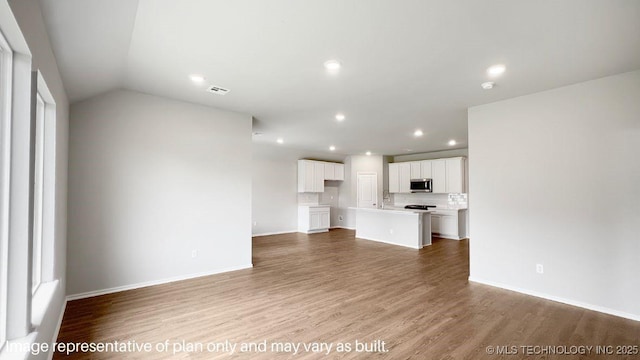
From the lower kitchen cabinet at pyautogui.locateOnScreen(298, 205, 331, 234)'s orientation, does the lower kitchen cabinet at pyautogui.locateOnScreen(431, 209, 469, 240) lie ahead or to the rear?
ahead

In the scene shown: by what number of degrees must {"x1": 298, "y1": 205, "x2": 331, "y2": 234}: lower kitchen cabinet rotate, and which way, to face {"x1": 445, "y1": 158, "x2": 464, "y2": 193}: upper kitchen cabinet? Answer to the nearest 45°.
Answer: approximately 45° to its left

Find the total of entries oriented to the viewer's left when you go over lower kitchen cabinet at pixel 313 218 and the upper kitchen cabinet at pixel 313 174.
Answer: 0

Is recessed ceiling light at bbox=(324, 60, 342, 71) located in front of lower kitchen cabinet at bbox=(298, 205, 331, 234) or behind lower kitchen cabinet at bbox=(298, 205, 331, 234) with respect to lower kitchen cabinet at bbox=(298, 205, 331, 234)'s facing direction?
in front

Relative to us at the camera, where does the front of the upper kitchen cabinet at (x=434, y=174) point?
facing the viewer and to the left of the viewer

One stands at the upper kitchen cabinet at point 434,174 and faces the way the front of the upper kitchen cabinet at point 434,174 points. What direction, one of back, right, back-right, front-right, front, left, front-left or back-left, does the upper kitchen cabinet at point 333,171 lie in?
front-right

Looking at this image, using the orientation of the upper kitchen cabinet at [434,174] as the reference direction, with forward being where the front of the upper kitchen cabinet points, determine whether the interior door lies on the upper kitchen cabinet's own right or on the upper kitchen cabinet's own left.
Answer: on the upper kitchen cabinet's own right

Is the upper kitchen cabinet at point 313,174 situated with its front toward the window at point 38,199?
no

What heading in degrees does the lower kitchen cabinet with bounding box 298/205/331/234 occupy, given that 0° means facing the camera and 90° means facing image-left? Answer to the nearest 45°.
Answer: approximately 315°

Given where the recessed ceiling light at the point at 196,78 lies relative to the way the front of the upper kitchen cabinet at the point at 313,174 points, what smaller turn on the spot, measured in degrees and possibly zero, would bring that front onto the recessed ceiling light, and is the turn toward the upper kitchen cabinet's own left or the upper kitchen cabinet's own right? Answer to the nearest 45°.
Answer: approximately 45° to the upper kitchen cabinet's own right

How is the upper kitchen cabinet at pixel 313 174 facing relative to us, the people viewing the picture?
facing the viewer and to the right of the viewer

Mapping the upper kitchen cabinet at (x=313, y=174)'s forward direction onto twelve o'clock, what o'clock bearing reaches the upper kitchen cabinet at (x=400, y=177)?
the upper kitchen cabinet at (x=400, y=177) is roughly at 10 o'clock from the upper kitchen cabinet at (x=313, y=174).

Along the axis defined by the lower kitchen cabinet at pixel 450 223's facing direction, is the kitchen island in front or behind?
in front

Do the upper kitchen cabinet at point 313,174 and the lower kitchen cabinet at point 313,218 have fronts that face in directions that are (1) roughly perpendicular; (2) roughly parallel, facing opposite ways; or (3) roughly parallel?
roughly parallel
